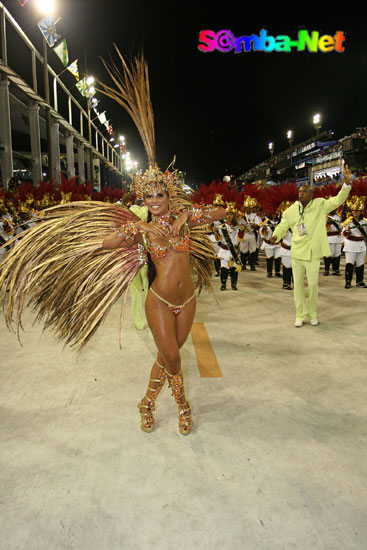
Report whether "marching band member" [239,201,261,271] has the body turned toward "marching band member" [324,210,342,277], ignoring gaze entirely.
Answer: no

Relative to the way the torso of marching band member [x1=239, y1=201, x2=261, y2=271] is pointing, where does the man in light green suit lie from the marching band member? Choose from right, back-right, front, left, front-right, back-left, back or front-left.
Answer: front

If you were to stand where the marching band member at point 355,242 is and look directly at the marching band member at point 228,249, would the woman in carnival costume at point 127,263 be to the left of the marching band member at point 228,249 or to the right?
left

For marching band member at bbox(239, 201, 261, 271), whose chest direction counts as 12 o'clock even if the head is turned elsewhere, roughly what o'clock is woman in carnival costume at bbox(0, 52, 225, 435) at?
The woman in carnival costume is roughly at 12 o'clock from the marching band member.

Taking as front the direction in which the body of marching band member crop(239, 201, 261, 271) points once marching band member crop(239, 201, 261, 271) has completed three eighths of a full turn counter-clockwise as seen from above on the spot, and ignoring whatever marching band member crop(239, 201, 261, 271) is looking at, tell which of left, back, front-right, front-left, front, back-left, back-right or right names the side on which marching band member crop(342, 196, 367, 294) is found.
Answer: right

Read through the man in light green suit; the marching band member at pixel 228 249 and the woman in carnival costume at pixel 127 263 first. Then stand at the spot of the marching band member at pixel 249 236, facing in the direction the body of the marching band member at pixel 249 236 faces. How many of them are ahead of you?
3

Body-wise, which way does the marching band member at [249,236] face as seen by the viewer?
toward the camera

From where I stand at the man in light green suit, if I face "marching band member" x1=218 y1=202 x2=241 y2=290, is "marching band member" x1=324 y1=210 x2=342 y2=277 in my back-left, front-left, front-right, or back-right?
front-right

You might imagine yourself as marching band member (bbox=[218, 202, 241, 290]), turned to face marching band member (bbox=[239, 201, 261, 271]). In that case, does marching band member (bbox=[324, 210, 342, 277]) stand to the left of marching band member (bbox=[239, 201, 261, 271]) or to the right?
right

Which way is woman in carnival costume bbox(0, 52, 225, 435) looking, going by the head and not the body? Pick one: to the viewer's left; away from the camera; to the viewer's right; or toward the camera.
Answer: toward the camera

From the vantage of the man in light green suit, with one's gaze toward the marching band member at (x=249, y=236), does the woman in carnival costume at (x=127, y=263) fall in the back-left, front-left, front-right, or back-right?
back-left
